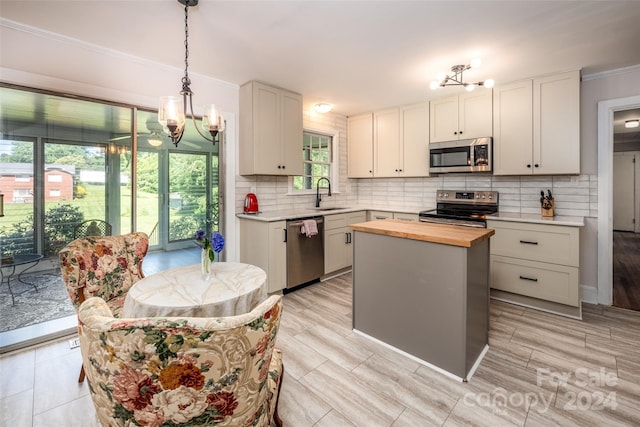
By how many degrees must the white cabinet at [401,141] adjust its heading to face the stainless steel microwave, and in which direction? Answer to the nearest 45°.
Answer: approximately 90° to its left

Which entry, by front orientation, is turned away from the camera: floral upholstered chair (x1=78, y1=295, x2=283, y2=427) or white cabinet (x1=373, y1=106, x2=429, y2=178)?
the floral upholstered chair

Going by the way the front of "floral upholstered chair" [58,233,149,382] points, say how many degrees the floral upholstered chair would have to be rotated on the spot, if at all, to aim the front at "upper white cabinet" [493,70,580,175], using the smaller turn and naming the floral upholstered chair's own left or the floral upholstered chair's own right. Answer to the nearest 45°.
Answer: approximately 45° to the floral upholstered chair's own left

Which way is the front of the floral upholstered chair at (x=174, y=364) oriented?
away from the camera

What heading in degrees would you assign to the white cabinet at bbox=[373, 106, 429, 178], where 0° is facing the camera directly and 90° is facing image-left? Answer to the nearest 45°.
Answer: approximately 45°

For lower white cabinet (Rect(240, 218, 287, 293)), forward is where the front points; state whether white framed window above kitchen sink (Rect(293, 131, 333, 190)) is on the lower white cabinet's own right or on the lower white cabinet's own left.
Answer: on the lower white cabinet's own left

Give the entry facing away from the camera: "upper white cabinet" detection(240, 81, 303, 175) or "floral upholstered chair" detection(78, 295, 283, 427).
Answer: the floral upholstered chair
